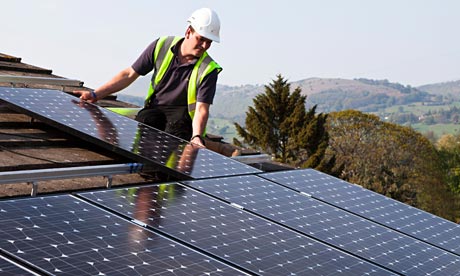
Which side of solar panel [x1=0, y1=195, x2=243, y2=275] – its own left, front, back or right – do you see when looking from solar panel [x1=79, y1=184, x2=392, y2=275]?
left

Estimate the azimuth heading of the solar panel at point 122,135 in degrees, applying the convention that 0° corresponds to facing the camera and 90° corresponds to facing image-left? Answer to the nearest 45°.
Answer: approximately 315°

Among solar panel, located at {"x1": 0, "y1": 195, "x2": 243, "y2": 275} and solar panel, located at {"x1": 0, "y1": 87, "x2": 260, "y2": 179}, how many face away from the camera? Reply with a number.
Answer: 0

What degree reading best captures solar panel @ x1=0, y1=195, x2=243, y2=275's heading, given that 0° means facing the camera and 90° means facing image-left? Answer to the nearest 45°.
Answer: approximately 315°

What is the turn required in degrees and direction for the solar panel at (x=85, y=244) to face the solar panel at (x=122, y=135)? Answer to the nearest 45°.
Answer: approximately 135° to its left

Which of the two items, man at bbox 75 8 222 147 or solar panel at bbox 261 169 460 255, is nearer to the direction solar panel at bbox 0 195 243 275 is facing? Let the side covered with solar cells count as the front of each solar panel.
the solar panel

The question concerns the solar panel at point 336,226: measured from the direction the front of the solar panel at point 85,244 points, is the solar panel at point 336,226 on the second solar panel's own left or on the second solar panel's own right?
on the second solar panel's own left

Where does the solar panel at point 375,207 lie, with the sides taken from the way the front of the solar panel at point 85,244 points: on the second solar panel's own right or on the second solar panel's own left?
on the second solar panel's own left
